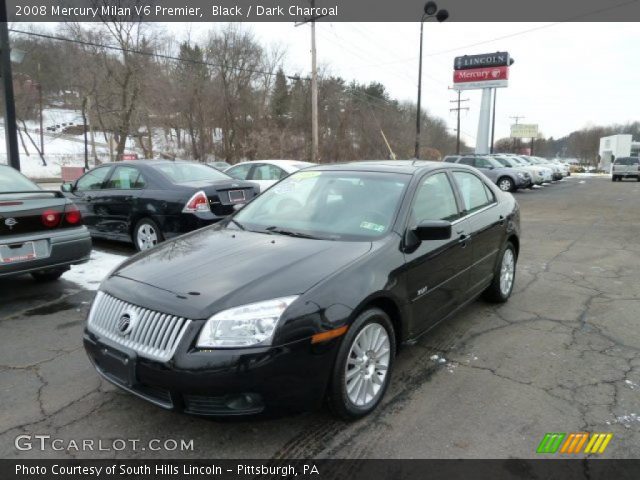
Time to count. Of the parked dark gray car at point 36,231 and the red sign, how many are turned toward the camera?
1

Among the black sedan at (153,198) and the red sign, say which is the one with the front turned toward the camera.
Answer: the red sign

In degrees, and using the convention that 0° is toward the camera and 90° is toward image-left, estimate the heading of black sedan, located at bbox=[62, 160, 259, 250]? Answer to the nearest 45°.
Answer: approximately 135°

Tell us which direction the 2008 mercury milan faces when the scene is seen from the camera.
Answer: facing the viewer and to the left of the viewer

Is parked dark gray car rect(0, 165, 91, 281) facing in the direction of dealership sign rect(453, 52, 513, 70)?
no

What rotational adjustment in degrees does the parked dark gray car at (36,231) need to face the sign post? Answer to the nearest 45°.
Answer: approximately 90° to its right

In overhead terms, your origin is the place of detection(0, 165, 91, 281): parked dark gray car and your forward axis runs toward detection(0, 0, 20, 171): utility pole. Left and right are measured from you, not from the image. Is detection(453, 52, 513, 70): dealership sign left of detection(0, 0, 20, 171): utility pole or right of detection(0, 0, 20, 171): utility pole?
right

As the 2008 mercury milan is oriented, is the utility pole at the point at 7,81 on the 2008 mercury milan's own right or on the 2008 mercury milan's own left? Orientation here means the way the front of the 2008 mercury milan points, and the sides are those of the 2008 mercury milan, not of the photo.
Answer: on the 2008 mercury milan's own right

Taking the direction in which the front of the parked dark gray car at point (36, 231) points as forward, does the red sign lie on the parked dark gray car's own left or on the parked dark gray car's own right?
on the parked dark gray car's own right

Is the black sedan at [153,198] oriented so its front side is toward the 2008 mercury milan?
no

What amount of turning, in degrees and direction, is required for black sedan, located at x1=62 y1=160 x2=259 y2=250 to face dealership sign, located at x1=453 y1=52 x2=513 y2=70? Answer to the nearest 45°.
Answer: approximately 90° to its right

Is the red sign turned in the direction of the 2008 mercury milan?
yes

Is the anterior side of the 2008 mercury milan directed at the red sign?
no

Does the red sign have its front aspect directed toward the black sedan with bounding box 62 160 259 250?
yes

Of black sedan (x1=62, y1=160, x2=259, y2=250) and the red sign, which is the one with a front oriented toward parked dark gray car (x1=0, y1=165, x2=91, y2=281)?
the red sign

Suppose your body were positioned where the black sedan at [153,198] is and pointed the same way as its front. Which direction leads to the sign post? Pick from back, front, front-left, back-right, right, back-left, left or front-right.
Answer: right

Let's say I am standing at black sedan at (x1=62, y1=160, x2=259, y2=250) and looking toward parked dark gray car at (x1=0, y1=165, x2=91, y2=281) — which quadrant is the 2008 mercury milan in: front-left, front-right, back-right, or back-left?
front-left

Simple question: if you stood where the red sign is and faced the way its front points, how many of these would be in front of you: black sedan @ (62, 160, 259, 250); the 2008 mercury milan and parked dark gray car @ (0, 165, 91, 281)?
3

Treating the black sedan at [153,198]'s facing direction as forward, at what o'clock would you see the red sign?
The red sign is roughly at 3 o'clock from the black sedan.

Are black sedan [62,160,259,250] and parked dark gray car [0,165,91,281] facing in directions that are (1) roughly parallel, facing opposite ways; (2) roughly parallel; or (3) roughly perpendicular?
roughly parallel

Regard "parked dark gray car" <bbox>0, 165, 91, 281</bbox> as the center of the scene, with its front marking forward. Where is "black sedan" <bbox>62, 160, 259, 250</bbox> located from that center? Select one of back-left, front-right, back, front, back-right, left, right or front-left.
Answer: right

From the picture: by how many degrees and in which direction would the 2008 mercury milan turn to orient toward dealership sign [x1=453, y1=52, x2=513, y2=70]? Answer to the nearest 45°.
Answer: approximately 135° to its right
